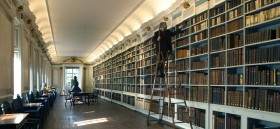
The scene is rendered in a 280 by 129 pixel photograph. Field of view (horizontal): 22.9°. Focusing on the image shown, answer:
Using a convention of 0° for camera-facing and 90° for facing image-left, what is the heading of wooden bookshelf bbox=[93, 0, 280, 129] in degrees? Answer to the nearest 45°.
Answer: approximately 45°

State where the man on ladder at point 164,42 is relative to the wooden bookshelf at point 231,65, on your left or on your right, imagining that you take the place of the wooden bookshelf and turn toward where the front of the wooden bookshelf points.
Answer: on your right
